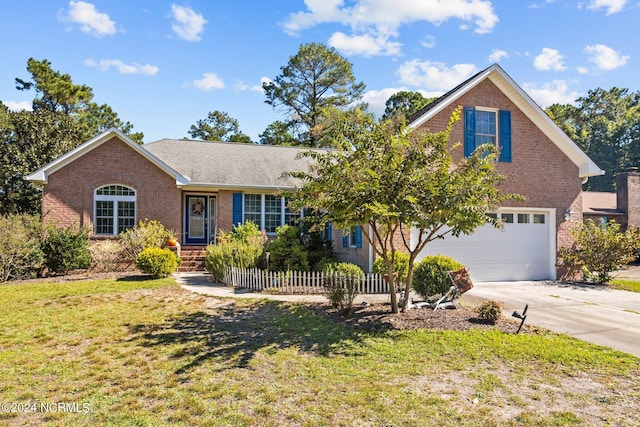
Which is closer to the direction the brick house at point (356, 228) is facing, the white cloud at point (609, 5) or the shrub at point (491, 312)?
the shrub

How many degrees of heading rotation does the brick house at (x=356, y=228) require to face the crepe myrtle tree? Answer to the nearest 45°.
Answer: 0° — it already faces it

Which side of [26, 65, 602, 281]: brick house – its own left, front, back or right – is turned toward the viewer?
front

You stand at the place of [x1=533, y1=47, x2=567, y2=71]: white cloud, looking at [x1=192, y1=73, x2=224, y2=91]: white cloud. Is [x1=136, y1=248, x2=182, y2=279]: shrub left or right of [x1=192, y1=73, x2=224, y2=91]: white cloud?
left

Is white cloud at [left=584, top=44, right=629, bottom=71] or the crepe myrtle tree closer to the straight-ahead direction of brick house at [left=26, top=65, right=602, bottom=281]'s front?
the crepe myrtle tree

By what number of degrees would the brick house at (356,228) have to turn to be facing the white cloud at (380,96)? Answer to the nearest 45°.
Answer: approximately 180°

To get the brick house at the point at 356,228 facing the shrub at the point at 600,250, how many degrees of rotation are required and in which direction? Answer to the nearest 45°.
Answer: approximately 90° to its left

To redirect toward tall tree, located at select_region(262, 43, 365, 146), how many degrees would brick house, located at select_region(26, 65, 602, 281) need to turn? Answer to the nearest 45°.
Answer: approximately 180°
